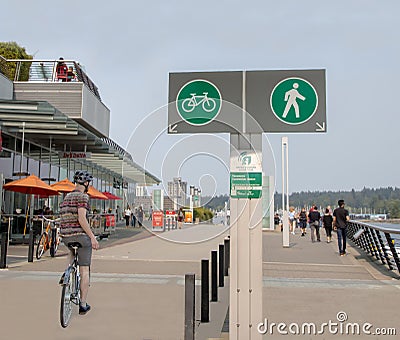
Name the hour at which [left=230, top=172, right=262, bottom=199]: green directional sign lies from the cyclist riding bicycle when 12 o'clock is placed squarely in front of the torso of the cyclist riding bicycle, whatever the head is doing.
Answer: The green directional sign is roughly at 3 o'clock from the cyclist riding bicycle.

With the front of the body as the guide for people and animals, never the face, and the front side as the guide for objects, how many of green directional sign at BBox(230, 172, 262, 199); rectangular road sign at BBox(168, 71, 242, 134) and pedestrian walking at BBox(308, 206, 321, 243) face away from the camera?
1

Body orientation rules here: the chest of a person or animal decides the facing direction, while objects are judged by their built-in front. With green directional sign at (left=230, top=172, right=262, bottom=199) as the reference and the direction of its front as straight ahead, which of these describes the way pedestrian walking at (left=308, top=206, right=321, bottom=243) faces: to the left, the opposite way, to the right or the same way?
the opposite way

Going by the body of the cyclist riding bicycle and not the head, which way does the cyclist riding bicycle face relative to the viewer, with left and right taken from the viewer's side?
facing away from the viewer and to the right of the viewer

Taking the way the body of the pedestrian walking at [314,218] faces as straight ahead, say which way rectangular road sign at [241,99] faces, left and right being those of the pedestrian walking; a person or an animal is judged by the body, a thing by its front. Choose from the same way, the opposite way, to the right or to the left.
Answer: the opposite way

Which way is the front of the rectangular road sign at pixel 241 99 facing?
toward the camera

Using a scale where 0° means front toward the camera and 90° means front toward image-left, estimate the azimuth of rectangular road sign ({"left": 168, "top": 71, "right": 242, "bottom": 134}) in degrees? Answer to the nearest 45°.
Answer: approximately 0°
